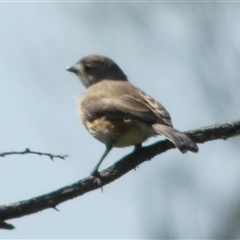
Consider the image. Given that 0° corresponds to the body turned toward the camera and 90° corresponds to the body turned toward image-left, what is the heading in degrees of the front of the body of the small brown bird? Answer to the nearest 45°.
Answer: approximately 90°
